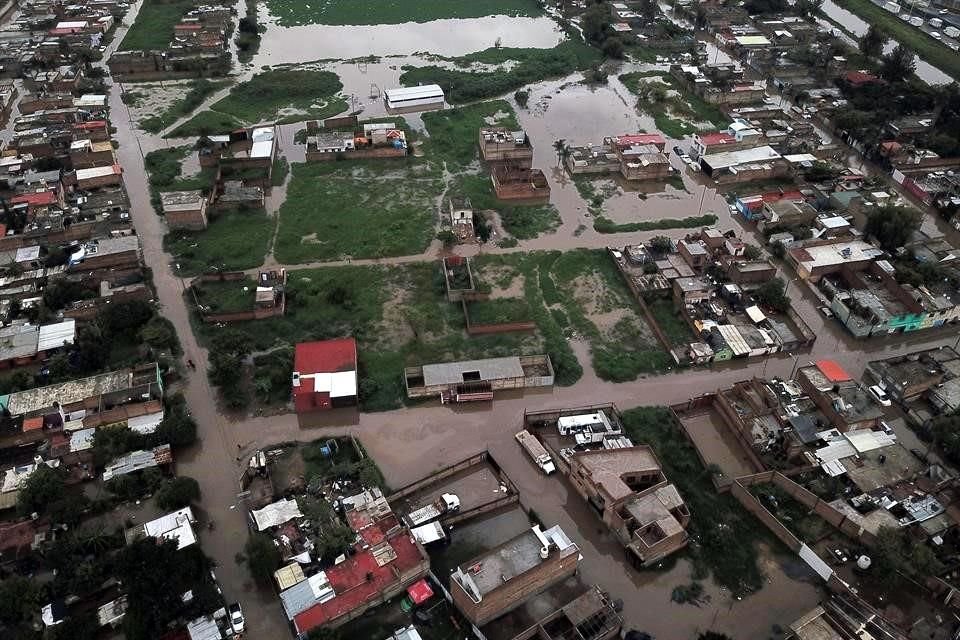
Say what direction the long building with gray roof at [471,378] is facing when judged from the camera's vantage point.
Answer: facing the viewer

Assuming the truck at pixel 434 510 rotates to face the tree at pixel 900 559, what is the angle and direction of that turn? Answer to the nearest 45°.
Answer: approximately 45° to its right

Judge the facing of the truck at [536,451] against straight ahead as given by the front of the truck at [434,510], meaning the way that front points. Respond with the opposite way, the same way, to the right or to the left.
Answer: to the right

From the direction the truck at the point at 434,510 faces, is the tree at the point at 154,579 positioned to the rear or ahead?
to the rear

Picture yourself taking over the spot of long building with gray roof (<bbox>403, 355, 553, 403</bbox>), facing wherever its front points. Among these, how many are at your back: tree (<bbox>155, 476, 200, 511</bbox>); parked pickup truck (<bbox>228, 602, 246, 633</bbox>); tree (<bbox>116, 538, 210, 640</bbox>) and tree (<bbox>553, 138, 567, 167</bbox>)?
1

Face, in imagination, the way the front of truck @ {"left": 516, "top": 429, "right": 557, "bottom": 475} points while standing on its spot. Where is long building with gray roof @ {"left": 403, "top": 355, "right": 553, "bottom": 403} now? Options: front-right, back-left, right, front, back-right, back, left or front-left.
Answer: back

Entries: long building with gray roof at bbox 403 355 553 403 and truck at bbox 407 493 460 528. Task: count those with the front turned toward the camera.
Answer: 1

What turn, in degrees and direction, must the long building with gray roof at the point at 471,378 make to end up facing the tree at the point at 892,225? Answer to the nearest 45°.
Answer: approximately 135° to its left

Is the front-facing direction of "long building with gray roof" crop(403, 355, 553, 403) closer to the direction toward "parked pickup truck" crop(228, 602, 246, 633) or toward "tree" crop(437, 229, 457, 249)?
the parked pickup truck

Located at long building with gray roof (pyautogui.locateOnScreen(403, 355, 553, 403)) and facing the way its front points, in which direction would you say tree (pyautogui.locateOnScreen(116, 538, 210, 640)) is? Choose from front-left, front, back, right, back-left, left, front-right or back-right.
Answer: front-right
